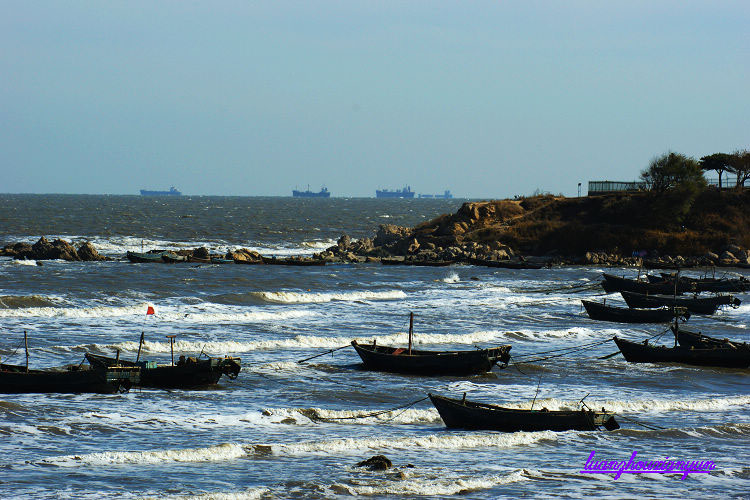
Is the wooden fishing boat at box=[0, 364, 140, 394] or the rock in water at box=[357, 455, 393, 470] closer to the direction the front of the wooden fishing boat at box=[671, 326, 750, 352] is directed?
the wooden fishing boat

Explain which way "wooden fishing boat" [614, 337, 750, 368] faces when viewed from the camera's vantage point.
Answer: facing to the left of the viewer

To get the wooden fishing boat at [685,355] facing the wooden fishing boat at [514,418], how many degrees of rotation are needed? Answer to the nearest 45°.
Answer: approximately 90° to its left

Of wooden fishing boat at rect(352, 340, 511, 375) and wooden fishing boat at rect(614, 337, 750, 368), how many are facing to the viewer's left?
2

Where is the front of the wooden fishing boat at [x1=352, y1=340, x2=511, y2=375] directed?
to the viewer's left

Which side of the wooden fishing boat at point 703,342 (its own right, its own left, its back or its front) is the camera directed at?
left

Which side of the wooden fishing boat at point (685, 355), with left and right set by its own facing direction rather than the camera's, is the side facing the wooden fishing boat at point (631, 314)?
right

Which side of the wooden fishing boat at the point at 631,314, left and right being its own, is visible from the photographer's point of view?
left

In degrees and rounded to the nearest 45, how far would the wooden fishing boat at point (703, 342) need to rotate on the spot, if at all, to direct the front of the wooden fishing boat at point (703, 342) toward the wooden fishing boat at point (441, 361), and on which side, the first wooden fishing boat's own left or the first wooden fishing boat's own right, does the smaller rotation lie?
approximately 45° to the first wooden fishing boat's own left

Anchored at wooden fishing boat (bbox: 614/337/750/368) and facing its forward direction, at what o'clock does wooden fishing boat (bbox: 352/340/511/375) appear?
wooden fishing boat (bbox: 352/340/511/375) is roughly at 11 o'clock from wooden fishing boat (bbox: 614/337/750/368).

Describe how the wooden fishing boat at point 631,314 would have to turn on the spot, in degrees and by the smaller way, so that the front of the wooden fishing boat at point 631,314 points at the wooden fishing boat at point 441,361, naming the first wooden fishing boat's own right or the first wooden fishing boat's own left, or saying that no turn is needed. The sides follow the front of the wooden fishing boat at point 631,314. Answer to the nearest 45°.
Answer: approximately 90° to the first wooden fishing boat's own left

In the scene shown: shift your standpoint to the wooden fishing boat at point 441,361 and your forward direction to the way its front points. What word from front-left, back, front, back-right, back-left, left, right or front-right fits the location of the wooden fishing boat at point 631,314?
back-right

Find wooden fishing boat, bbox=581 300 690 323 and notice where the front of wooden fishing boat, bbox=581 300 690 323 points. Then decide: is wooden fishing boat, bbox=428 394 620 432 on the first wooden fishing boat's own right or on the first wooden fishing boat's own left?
on the first wooden fishing boat's own left
